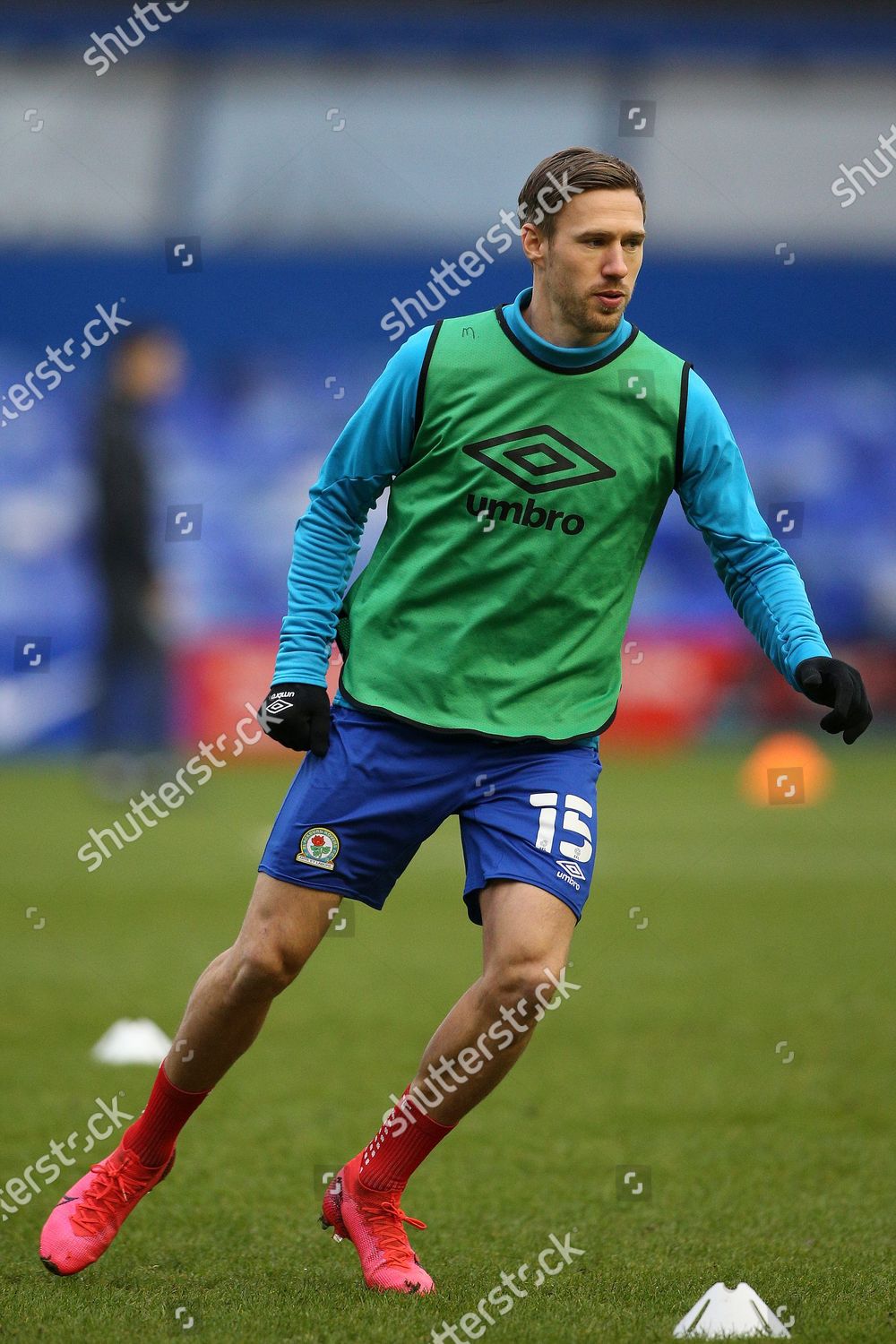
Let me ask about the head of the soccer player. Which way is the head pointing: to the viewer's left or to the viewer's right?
to the viewer's right

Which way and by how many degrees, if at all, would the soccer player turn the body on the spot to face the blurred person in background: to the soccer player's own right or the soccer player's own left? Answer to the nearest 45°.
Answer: approximately 180°

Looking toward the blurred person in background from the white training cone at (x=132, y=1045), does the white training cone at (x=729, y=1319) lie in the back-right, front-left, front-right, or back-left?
back-right

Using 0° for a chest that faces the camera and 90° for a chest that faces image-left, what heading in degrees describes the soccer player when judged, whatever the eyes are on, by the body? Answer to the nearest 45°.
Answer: approximately 0°

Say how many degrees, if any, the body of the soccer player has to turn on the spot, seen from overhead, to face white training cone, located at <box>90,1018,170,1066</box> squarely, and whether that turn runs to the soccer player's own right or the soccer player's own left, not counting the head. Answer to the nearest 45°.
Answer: approximately 135° to the soccer player's own right
